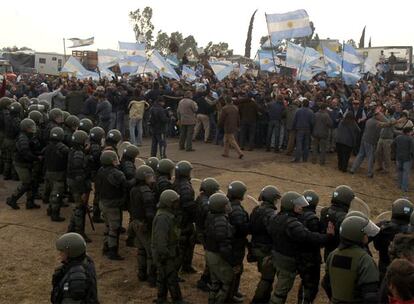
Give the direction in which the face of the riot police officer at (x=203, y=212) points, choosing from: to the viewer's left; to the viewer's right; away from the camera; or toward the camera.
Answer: away from the camera

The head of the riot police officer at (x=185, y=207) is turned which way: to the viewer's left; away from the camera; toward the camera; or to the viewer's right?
away from the camera

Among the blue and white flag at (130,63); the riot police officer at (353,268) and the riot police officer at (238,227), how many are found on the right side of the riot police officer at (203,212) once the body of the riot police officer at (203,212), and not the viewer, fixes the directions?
2

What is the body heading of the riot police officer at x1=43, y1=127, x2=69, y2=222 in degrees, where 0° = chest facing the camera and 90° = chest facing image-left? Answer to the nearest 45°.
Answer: approximately 225°

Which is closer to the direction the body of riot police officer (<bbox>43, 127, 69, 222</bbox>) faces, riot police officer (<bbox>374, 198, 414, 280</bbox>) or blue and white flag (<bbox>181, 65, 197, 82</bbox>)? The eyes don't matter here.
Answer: the blue and white flag

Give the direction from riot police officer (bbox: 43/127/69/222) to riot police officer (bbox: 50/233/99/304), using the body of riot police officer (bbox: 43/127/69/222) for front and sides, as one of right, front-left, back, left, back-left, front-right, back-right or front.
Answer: back-right
